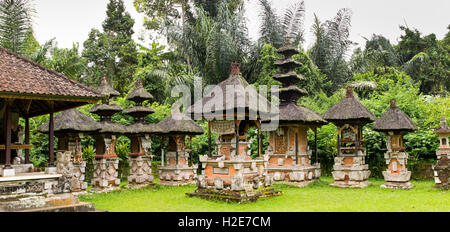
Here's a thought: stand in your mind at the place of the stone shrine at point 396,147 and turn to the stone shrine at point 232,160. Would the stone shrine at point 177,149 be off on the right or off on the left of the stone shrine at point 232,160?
right

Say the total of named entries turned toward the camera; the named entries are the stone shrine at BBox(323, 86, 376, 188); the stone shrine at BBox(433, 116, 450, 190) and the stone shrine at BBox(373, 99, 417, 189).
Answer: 3

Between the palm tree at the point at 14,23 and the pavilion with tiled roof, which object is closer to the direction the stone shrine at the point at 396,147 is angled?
the pavilion with tiled roof

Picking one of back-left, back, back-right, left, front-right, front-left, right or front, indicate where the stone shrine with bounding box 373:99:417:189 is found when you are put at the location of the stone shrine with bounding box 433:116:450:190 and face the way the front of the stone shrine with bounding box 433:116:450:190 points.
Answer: right

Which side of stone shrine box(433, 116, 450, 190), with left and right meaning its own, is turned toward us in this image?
front

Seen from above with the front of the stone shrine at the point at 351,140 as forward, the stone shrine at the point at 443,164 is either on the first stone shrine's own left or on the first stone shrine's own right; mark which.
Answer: on the first stone shrine's own left

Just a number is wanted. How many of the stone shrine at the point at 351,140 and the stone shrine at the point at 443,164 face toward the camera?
2

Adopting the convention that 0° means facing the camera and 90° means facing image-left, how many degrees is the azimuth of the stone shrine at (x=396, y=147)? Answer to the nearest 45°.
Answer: approximately 0°

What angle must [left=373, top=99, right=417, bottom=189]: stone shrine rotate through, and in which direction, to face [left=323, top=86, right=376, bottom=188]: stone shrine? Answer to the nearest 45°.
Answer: approximately 90° to its right

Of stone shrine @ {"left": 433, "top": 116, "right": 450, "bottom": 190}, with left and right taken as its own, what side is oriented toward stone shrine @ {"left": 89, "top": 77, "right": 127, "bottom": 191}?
right

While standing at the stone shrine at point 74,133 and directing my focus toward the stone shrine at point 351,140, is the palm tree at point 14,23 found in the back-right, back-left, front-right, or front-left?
back-left

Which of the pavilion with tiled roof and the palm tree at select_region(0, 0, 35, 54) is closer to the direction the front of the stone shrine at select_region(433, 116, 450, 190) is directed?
the pavilion with tiled roof

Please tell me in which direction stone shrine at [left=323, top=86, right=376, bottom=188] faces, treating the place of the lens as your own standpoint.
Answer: facing the viewer

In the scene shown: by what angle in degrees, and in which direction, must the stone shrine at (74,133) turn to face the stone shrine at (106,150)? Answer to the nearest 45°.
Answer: approximately 90° to its left
